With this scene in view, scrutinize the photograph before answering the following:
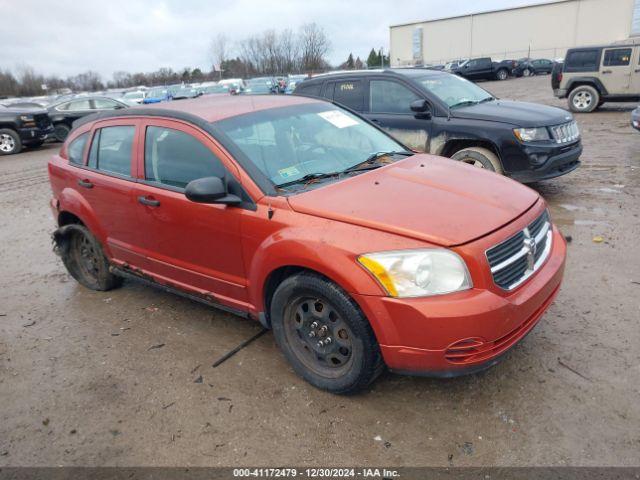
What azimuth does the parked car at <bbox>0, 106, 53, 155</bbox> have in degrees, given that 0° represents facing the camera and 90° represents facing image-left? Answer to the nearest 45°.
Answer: approximately 315°

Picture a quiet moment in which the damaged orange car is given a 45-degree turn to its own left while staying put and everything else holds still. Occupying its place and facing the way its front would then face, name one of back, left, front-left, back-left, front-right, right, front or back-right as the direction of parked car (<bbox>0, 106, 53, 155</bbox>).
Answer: back-left

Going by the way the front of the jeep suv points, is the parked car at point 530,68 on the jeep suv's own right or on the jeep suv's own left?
on the jeep suv's own left

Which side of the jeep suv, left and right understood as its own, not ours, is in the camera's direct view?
right

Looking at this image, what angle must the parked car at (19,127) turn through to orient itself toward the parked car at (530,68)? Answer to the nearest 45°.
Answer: approximately 45° to its left

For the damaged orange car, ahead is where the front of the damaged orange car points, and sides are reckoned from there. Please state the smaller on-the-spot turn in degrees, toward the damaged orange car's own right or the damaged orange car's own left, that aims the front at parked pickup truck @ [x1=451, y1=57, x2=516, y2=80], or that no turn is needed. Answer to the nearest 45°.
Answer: approximately 135° to the damaged orange car's own left

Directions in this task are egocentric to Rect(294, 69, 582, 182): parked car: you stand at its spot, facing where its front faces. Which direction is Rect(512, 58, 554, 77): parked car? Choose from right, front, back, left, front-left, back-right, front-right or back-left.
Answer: back-left

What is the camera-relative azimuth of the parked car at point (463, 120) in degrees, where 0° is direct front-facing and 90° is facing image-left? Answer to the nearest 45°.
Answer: approximately 315°

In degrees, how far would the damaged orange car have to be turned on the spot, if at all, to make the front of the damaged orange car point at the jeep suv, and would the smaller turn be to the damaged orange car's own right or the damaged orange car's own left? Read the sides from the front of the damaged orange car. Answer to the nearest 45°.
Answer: approximately 90° to the damaged orange car's own left
